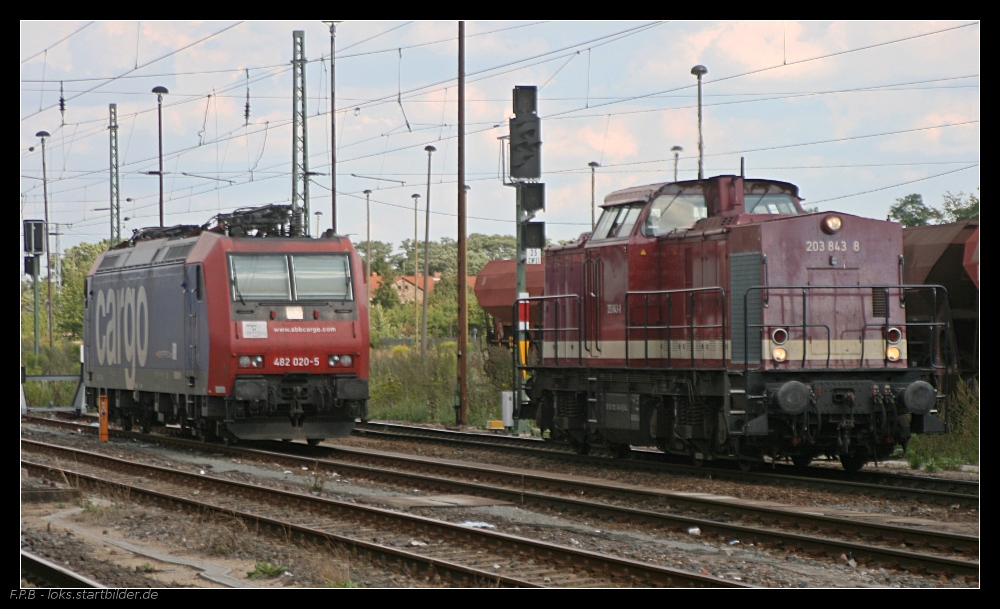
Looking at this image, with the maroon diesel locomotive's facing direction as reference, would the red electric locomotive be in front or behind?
behind

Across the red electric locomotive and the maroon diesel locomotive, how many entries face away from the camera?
0

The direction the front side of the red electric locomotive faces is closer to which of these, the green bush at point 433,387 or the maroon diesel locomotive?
the maroon diesel locomotive

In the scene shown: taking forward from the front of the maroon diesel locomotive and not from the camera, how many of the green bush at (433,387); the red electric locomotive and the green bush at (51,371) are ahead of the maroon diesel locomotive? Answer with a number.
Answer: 0

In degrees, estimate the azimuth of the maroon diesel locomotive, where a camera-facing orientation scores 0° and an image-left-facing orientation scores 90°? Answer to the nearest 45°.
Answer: approximately 315°

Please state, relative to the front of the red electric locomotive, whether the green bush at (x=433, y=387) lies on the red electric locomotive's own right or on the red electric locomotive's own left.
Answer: on the red electric locomotive's own left

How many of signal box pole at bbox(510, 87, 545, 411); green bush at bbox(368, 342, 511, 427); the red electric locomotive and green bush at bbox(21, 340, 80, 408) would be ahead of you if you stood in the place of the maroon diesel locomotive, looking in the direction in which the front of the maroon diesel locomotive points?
0

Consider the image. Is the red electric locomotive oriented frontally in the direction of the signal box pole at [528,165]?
no

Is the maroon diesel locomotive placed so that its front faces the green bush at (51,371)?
no

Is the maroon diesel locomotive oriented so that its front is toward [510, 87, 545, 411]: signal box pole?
no

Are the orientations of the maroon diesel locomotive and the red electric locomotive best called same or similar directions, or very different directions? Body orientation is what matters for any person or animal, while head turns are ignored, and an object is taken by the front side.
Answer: same or similar directions

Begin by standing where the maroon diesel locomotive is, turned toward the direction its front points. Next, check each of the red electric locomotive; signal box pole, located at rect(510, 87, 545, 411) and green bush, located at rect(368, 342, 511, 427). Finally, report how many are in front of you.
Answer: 0

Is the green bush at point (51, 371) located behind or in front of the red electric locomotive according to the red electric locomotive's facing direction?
behind
